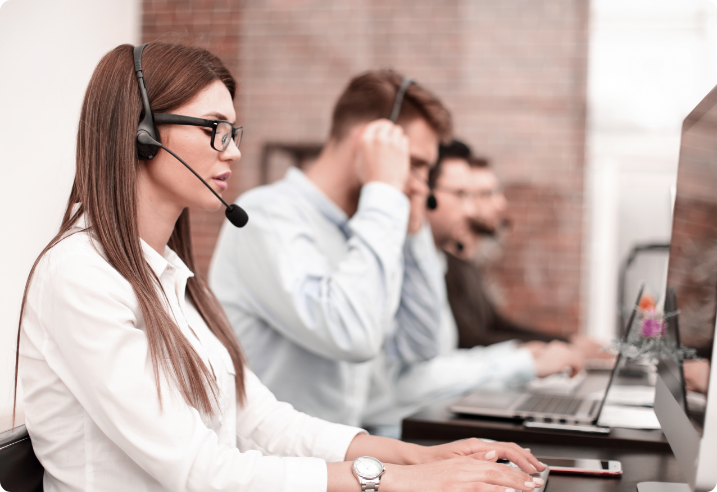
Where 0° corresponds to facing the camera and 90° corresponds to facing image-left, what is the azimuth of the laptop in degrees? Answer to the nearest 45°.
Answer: approximately 90°

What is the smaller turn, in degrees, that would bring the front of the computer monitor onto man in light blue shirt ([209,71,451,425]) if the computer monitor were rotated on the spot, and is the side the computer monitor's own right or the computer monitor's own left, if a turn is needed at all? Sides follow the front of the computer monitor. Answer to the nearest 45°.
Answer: approximately 90° to the computer monitor's own right

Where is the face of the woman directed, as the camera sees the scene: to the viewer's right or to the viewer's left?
to the viewer's right

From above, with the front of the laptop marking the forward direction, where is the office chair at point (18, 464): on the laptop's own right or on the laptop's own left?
on the laptop's own left

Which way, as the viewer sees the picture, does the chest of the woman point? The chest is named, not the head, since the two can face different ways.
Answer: to the viewer's right

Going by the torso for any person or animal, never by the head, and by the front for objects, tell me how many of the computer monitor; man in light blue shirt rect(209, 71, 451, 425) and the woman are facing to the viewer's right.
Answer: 2

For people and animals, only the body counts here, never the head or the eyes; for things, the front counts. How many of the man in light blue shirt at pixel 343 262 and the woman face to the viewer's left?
0

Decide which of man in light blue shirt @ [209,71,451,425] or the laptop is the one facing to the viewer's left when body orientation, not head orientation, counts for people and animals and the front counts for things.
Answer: the laptop

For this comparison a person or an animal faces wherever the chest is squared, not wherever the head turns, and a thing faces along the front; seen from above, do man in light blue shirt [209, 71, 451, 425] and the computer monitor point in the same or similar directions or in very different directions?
very different directions

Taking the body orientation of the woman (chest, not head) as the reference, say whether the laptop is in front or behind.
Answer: in front

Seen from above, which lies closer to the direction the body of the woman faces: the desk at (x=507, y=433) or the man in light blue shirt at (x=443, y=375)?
the desk

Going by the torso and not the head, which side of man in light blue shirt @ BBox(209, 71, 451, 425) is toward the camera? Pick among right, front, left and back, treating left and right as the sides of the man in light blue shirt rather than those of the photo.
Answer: right

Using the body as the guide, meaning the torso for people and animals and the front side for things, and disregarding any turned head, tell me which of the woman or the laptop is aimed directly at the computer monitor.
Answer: the woman

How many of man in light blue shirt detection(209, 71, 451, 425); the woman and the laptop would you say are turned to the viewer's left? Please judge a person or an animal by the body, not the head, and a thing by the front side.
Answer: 1
